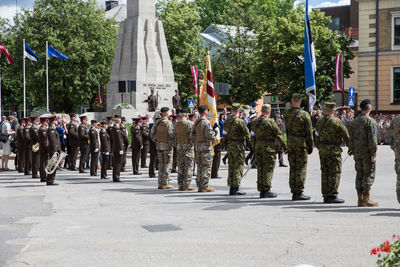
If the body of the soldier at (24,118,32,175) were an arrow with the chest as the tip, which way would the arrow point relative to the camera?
to the viewer's right

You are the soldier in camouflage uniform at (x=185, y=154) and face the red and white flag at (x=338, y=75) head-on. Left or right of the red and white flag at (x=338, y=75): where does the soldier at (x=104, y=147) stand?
left

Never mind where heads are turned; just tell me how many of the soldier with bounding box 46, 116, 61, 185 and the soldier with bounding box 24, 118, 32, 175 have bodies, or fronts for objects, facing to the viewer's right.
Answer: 2

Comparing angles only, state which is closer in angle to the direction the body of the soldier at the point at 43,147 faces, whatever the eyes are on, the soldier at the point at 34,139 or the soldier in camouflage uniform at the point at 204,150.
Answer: the soldier in camouflage uniform

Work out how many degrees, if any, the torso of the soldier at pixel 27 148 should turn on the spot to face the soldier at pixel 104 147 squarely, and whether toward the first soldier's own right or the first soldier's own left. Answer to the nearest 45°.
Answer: approximately 45° to the first soldier's own right

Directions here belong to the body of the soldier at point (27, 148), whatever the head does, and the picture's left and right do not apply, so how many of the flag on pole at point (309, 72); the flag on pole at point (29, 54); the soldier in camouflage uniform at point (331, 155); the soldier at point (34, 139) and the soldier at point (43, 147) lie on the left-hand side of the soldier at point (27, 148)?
1

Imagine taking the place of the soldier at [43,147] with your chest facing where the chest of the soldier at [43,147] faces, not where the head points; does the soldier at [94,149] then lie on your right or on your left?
on your left

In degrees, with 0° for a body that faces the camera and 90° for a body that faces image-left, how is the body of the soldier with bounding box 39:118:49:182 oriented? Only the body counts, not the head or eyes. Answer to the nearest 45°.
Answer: approximately 270°
